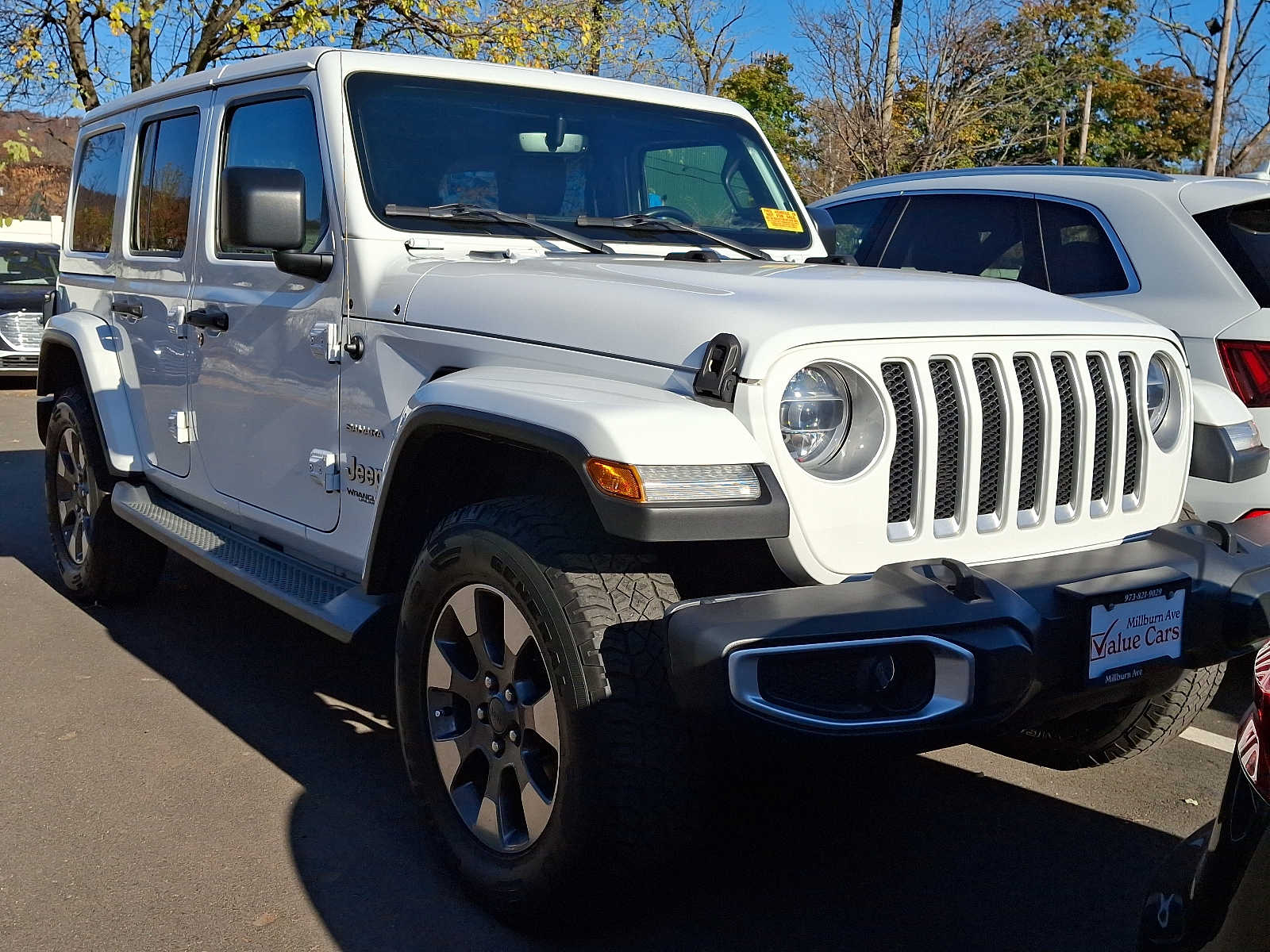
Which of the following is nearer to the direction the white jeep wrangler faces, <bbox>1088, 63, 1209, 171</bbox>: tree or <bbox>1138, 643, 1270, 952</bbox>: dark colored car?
the dark colored car

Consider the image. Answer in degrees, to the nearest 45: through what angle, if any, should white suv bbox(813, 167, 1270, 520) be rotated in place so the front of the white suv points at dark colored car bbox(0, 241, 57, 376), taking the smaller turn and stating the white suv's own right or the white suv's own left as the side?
0° — it already faces it

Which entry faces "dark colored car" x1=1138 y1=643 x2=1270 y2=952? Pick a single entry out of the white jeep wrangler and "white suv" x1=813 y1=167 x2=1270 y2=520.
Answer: the white jeep wrangler

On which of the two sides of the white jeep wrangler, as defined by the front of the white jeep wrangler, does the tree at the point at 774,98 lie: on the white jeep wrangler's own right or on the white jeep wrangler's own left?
on the white jeep wrangler's own left

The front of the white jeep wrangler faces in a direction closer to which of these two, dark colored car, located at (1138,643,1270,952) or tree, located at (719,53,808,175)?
the dark colored car

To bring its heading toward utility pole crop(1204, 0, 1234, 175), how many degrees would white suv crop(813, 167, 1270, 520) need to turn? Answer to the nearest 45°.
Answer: approximately 45° to its right

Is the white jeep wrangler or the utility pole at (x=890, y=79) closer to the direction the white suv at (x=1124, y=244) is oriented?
the utility pole

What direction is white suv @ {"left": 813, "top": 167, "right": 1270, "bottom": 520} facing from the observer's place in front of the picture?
facing away from the viewer and to the left of the viewer

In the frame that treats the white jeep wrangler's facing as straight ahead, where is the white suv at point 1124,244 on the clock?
The white suv is roughly at 9 o'clock from the white jeep wrangler.

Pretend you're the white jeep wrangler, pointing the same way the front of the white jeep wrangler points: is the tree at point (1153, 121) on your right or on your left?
on your left

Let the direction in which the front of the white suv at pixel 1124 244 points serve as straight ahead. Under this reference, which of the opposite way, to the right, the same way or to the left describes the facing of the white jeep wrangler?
the opposite way

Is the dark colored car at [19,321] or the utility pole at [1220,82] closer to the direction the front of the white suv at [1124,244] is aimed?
the dark colored car

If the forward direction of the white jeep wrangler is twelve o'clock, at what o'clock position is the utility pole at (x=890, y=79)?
The utility pole is roughly at 8 o'clock from the white jeep wrangler.

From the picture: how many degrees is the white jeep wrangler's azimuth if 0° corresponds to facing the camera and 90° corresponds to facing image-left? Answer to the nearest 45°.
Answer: approximately 315°

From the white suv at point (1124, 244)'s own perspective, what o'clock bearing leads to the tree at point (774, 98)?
The tree is roughly at 1 o'clock from the white suv.
